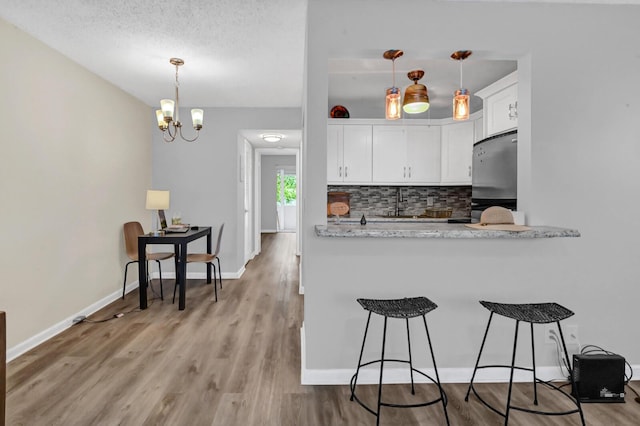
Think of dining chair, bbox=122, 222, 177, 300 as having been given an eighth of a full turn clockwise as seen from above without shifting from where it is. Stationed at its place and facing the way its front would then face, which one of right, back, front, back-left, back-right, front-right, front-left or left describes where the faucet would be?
left

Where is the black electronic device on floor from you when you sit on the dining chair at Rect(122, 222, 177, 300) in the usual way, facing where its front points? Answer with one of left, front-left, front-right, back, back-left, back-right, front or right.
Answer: front

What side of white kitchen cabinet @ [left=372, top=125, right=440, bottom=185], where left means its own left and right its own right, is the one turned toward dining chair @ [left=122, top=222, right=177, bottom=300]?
right

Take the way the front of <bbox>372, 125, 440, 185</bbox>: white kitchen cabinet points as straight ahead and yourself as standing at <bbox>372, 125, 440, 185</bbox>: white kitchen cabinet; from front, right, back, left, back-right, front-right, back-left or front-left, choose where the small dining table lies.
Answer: front-right

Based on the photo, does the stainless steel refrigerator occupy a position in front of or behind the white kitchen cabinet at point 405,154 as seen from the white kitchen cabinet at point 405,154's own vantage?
in front

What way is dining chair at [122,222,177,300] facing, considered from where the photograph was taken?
facing the viewer and to the right of the viewer

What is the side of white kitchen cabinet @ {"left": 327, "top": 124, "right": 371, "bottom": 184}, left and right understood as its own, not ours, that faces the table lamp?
right

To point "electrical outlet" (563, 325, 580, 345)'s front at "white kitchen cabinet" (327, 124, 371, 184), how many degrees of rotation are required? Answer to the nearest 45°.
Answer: approximately 135° to its right

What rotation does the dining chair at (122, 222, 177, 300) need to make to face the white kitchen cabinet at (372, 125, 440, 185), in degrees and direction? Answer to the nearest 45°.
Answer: approximately 45° to its left

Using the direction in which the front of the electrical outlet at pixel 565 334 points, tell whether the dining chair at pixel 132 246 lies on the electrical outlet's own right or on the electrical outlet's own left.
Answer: on the electrical outlet's own right

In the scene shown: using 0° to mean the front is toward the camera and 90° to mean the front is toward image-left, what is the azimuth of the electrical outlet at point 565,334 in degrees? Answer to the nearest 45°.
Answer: approximately 0°

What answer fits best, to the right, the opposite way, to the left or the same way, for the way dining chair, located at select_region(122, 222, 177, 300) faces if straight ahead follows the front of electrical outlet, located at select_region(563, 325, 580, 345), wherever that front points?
to the left

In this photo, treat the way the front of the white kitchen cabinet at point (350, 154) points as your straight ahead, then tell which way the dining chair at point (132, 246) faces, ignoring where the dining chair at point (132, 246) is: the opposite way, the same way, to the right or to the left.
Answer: to the left

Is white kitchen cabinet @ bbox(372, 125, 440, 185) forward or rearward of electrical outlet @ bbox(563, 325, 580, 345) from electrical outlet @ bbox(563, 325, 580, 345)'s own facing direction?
rearward

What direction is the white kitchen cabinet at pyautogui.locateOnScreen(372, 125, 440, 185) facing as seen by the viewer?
toward the camera

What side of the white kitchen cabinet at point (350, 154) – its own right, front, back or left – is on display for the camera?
front
